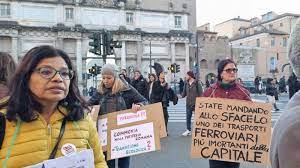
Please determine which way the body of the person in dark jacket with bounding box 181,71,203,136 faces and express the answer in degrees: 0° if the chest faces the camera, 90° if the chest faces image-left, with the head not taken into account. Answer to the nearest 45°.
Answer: approximately 45°

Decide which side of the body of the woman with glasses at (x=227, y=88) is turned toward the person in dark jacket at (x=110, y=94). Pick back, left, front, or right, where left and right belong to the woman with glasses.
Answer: right

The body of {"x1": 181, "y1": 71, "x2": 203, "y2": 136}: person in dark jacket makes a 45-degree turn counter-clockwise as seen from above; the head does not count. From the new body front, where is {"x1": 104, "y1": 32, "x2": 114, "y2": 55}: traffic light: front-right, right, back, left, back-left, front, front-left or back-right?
back-right

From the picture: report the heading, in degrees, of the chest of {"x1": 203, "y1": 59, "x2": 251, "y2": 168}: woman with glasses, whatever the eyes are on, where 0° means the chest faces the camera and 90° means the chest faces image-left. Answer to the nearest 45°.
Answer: approximately 0°

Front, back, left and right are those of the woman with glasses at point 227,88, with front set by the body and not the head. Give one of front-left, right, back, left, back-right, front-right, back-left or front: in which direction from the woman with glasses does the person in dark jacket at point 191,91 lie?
back
